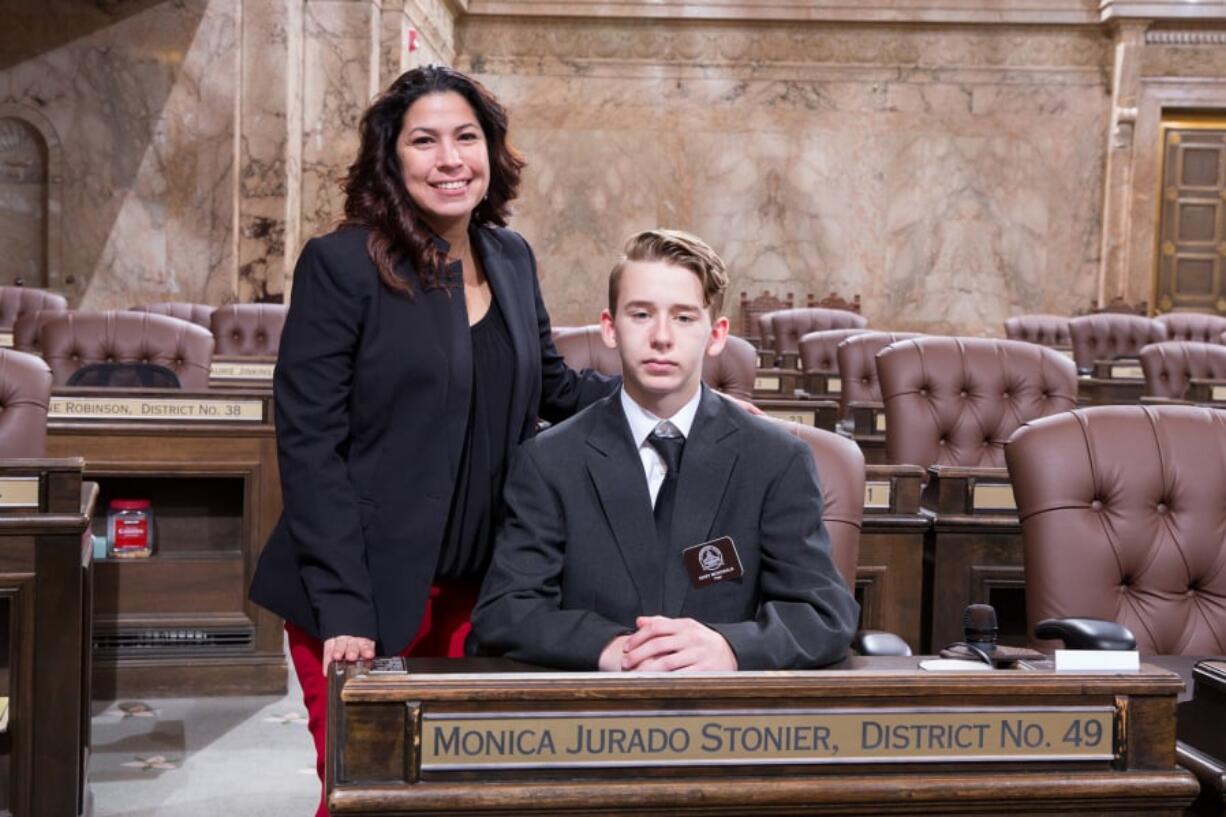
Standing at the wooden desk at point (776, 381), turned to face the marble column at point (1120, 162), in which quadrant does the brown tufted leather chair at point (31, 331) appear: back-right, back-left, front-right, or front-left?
back-left

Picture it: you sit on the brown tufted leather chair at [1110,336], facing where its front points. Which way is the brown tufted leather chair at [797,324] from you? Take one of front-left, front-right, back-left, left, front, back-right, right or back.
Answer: front-right

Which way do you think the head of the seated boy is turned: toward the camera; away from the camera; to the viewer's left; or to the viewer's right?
toward the camera

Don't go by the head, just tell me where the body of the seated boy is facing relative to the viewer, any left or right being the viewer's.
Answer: facing the viewer

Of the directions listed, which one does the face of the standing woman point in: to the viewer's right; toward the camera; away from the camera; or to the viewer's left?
toward the camera

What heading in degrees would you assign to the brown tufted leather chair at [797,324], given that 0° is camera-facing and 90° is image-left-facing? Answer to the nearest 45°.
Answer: approximately 0°

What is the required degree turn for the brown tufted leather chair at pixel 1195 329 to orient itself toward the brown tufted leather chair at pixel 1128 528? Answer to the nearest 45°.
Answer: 0° — it already faces it

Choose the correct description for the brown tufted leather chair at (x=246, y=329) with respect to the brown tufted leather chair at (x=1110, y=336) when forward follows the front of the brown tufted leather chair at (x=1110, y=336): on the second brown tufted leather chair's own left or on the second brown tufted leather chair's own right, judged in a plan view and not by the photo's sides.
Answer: on the second brown tufted leather chair's own right

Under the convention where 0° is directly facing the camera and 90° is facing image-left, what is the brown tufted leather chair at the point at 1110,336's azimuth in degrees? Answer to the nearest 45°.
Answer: approximately 0°

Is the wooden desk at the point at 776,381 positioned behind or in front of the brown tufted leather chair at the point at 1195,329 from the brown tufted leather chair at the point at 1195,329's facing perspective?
in front

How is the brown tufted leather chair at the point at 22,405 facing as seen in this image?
toward the camera
